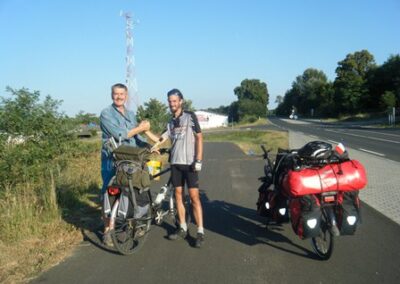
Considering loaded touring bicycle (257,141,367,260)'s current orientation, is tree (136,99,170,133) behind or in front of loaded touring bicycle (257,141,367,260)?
in front

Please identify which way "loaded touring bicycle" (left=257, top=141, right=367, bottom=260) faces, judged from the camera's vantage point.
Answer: facing away from the viewer and to the left of the viewer

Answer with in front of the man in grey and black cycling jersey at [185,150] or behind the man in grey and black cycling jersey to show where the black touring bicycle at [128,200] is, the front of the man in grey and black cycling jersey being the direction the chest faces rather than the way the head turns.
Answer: in front

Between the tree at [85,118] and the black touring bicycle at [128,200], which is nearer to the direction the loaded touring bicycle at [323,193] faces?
the tree

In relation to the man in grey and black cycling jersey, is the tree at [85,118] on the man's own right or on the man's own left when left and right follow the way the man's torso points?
on the man's own right

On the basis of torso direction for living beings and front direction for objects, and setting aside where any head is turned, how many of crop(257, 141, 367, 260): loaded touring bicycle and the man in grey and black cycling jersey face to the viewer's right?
0

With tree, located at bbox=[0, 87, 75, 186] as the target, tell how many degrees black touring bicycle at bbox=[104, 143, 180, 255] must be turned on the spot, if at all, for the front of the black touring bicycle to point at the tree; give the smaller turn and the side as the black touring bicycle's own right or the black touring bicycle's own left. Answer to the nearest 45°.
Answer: approximately 90° to the black touring bicycle's own left

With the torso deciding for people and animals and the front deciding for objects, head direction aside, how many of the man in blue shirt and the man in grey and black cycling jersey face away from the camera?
0

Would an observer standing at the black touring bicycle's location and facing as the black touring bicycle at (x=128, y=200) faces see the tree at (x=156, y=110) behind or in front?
in front

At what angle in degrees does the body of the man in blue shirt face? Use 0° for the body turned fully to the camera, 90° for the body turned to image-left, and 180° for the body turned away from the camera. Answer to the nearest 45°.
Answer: approximately 315°

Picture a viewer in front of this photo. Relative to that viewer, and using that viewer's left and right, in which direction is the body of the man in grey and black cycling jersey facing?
facing the viewer and to the left of the viewer

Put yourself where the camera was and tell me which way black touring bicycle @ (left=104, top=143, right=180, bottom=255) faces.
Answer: facing away from the viewer and to the right of the viewer

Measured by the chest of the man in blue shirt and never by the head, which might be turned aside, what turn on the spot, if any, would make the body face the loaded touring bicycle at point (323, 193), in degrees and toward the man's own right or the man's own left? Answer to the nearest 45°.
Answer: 0° — they already face it

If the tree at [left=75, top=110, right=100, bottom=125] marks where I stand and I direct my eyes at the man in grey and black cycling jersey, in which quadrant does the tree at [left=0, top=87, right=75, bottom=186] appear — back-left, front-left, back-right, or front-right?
front-right

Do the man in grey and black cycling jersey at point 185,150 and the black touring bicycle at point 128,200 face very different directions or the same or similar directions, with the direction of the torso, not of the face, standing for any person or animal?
very different directions
